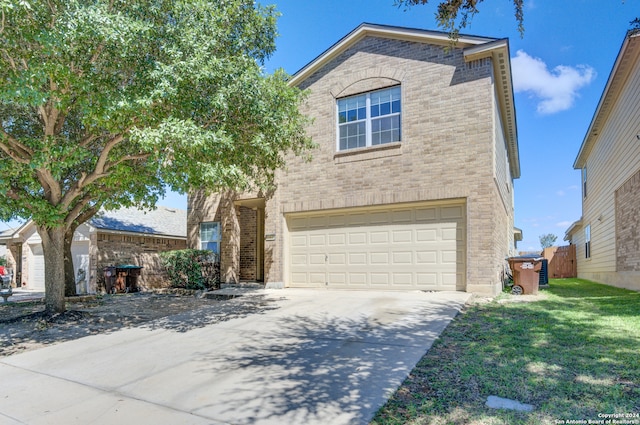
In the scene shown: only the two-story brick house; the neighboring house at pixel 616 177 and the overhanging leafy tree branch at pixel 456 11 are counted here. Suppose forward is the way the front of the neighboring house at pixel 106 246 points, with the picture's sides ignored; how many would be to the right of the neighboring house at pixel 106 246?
0

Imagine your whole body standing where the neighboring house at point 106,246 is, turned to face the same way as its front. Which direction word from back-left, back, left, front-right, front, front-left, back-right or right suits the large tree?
front-left

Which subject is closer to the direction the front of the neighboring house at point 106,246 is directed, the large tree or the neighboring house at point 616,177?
the large tree

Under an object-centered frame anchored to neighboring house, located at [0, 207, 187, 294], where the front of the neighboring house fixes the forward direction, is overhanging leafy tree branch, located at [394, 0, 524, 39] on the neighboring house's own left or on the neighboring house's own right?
on the neighboring house's own left

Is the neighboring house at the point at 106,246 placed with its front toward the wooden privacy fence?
no

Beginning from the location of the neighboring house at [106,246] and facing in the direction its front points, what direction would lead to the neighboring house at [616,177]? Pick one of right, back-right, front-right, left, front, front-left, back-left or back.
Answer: left

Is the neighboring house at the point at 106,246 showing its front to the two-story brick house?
no

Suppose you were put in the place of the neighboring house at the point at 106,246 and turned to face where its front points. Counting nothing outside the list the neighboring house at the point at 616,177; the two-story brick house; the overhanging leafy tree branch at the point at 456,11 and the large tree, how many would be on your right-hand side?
0

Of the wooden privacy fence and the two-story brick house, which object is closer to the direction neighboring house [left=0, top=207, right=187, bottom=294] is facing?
the two-story brick house

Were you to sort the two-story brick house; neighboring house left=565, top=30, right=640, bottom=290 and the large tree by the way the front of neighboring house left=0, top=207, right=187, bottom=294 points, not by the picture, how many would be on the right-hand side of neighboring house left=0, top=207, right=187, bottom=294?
0
